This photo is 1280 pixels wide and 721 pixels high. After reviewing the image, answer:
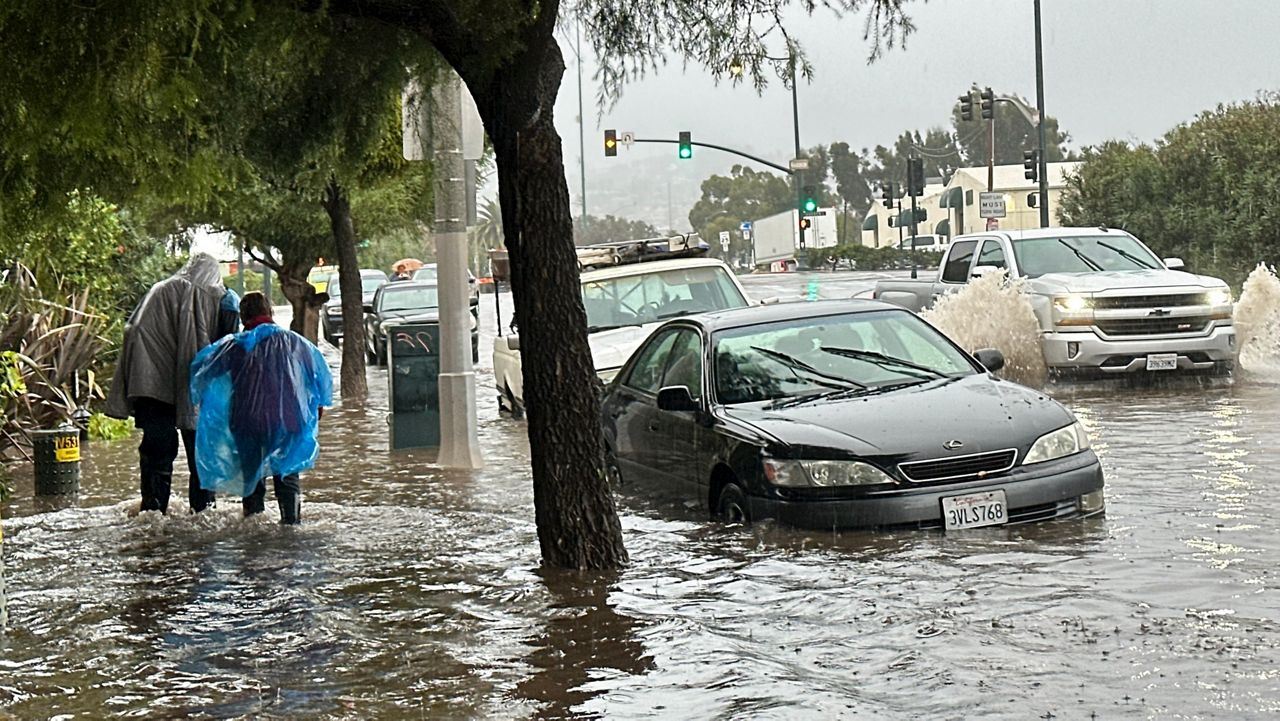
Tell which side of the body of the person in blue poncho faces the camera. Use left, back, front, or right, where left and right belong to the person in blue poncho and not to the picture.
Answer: back

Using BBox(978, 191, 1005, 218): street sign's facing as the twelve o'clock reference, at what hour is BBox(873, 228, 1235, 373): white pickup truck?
The white pickup truck is roughly at 12 o'clock from the street sign.

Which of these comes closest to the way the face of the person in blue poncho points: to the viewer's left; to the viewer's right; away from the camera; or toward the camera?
away from the camera

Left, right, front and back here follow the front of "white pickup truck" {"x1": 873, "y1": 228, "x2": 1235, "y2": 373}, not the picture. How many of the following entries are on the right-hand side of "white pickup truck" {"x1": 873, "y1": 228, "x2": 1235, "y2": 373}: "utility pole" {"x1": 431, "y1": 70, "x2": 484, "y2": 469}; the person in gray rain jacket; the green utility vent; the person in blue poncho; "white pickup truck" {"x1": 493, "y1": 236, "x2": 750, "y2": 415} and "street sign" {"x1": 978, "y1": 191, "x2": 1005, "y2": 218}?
5

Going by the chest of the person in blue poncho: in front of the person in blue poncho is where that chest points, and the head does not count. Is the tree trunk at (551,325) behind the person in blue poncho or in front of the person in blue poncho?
behind

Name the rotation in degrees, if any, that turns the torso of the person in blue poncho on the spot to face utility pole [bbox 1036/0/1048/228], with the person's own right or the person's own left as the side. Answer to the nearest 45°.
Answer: approximately 45° to the person's own right

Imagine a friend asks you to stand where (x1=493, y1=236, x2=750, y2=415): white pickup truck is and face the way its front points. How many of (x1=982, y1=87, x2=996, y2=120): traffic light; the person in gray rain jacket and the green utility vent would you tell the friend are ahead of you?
2

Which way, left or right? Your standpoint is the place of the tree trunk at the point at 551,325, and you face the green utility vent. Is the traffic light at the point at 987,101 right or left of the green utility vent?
right

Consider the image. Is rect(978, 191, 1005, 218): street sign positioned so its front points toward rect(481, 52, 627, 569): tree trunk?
yes
